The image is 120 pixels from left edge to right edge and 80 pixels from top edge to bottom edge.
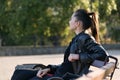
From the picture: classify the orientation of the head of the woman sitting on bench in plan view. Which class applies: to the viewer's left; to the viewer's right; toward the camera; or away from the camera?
to the viewer's left

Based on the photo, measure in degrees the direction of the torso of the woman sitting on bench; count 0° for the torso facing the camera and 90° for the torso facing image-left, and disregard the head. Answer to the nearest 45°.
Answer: approximately 90°
